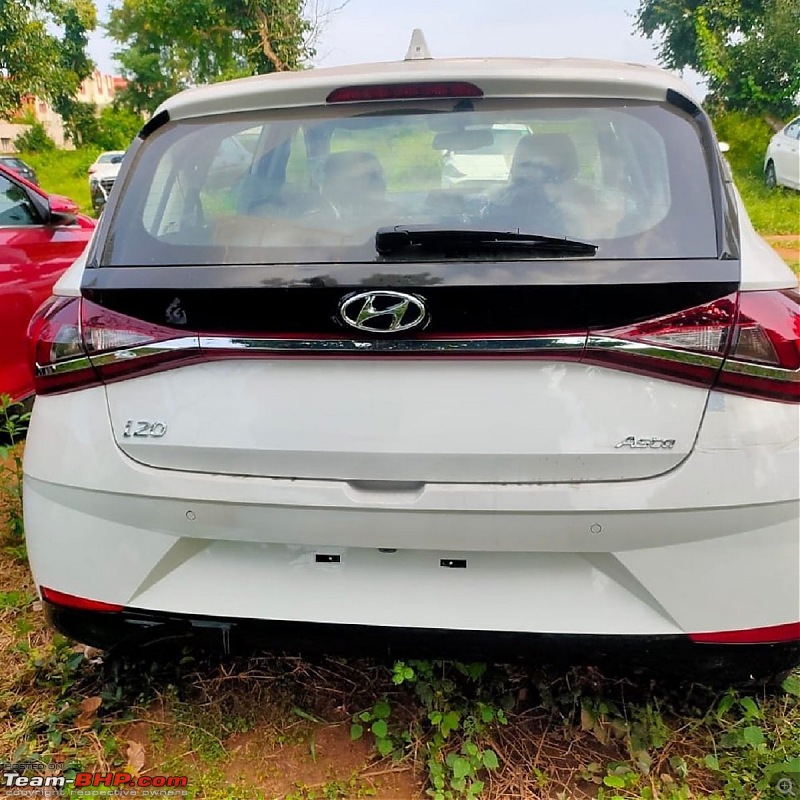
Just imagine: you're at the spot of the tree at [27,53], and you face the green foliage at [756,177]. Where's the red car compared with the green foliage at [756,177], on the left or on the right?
right

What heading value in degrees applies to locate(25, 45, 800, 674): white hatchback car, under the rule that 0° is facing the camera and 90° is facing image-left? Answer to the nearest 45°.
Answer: approximately 180°

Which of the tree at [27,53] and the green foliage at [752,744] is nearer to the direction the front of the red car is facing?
the tree

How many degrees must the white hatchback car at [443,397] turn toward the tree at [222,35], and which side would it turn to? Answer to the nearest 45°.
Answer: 0° — it already faces it

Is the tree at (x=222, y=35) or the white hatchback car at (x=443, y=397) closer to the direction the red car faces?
the tree

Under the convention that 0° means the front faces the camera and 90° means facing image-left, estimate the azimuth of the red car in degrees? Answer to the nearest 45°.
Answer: approximately 225°
